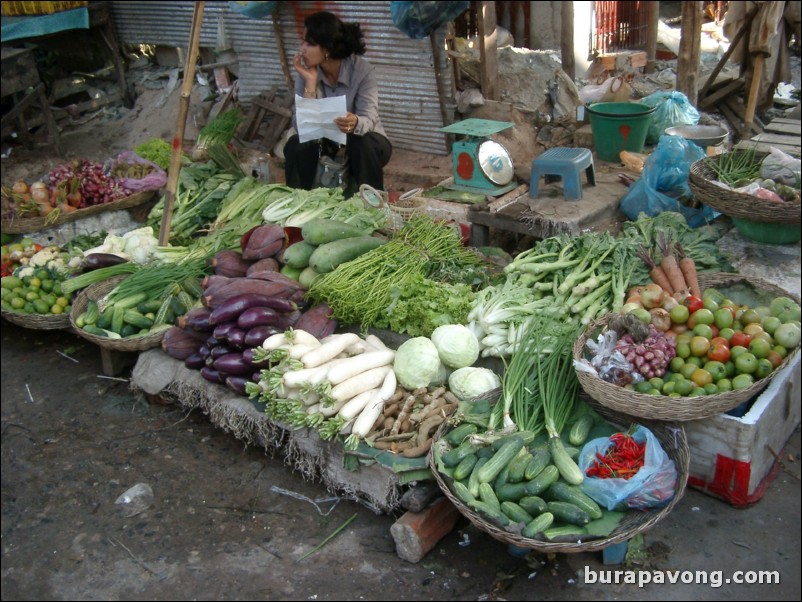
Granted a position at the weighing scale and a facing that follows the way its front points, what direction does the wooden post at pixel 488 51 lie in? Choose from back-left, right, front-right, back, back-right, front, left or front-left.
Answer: back-left

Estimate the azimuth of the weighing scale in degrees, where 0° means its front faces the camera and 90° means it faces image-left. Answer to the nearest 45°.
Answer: approximately 315°

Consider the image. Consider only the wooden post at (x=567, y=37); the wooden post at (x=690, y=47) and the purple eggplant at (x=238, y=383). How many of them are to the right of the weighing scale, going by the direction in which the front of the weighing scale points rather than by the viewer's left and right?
1

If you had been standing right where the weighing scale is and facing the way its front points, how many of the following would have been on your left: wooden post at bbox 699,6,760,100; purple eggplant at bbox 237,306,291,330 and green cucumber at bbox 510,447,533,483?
1

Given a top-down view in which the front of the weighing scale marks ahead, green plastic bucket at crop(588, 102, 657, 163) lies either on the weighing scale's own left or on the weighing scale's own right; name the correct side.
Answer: on the weighing scale's own left

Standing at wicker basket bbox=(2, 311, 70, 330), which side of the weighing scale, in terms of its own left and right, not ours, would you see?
right

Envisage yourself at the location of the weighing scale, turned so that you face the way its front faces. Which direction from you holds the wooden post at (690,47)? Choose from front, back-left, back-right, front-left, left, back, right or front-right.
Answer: left

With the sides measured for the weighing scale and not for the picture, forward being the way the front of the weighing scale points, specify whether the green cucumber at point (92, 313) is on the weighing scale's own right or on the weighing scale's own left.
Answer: on the weighing scale's own right

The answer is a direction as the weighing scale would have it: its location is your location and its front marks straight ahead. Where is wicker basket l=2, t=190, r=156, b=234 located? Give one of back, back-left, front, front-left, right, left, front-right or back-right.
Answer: back-right

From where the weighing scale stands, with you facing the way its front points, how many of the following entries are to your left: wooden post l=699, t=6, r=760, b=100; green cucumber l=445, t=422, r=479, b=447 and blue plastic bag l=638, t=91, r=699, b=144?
2

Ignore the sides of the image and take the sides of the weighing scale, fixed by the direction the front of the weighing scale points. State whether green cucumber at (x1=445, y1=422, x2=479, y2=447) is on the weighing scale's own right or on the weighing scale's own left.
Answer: on the weighing scale's own right

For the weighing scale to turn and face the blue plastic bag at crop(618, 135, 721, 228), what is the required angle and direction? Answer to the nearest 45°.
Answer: approximately 45° to its left

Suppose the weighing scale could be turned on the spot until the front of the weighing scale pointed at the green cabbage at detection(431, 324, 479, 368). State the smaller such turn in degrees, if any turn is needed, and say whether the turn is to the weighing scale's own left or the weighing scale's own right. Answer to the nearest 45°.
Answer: approximately 45° to the weighing scale's own right

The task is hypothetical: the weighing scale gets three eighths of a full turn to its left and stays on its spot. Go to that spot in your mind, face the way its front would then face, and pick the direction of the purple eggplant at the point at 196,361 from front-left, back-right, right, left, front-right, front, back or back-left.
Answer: back-left

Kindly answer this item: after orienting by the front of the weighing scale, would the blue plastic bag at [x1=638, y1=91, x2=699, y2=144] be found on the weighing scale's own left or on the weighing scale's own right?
on the weighing scale's own left

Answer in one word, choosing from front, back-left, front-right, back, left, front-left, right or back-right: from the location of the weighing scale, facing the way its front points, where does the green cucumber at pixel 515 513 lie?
front-right

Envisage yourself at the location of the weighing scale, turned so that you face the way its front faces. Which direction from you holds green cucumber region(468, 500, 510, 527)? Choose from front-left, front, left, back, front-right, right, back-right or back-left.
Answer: front-right
